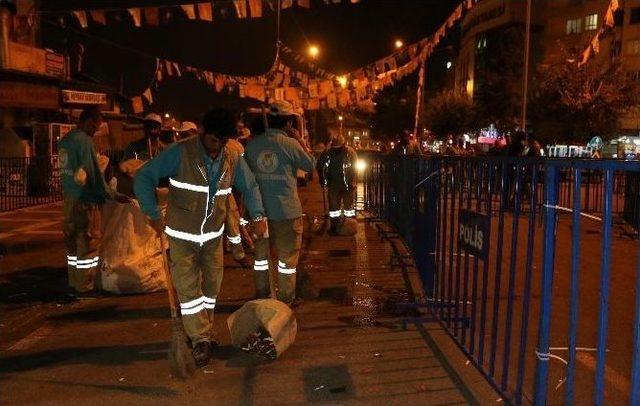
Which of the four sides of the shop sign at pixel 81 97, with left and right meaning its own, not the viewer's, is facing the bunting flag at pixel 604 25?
front

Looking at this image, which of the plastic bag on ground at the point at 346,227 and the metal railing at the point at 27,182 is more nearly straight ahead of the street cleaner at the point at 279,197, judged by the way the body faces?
the plastic bag on ground

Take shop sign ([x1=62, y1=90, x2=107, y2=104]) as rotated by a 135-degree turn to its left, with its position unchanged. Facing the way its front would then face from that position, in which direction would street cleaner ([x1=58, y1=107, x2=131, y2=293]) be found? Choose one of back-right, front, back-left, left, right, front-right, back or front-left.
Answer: back

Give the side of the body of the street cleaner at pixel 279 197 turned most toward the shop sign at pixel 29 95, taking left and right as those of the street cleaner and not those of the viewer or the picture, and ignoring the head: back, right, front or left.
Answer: left

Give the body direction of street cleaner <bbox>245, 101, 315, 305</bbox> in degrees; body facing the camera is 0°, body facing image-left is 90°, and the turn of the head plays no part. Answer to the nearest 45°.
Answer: approximately 225°

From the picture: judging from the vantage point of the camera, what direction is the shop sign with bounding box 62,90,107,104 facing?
facing the viewer and to the right of the viewer

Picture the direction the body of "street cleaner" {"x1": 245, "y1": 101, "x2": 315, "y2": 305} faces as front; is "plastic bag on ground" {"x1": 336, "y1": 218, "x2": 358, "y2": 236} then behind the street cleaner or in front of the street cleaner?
in front

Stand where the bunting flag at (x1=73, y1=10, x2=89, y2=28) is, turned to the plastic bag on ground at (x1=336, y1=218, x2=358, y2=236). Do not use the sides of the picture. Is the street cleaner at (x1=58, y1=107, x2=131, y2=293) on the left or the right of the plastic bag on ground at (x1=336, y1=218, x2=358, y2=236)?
right

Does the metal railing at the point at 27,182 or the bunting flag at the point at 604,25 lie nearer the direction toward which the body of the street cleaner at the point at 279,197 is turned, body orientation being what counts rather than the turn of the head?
the bunting flag
